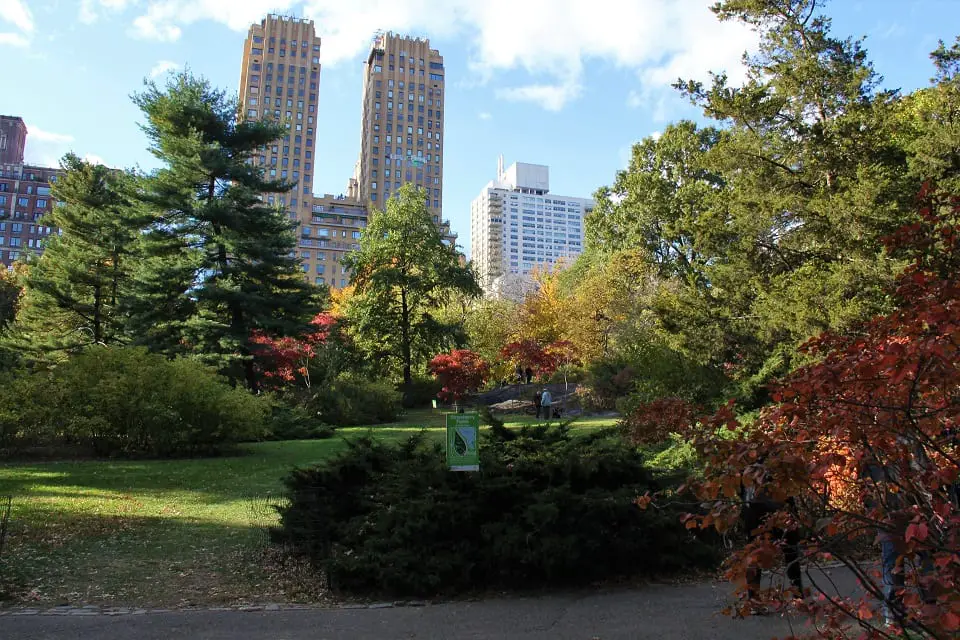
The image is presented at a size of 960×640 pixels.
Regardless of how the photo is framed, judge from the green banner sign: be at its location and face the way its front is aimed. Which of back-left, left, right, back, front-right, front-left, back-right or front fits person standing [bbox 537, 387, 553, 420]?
back

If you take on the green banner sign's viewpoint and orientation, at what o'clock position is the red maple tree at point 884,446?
The red maple tree is roughly at 11 o'clock from the green banner sign.

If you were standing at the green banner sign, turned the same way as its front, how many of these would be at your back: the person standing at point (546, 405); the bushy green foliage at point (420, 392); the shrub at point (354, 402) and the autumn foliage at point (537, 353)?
4

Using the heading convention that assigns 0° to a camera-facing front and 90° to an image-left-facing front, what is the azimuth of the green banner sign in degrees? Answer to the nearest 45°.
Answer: approximately 0°

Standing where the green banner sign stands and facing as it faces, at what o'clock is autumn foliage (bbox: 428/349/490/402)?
The autumn foliage is roughly at 6 o'clock from the green banner sign.

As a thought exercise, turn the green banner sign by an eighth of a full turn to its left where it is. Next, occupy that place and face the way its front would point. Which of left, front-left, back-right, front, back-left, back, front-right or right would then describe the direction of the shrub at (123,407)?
back

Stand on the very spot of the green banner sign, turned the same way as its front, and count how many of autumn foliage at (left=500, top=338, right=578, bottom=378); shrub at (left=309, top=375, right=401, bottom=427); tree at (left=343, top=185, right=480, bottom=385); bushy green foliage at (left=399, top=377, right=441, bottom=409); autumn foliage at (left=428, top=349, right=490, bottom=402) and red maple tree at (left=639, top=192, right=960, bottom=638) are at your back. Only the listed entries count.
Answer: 5

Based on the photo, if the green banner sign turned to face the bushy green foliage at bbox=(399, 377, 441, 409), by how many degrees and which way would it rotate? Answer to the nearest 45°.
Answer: approximately 180°

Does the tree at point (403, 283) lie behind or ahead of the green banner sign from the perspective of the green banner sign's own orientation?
behind

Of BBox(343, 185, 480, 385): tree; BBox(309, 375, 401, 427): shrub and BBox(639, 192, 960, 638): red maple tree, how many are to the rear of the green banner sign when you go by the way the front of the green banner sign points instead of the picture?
2

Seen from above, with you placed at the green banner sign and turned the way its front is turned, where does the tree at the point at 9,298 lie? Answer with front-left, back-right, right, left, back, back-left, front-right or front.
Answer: back-right

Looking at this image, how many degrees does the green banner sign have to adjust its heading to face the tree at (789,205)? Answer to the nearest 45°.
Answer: approximately 135° to its left

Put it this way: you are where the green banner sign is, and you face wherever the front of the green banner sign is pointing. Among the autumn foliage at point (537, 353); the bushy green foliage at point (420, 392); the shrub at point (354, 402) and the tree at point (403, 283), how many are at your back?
4

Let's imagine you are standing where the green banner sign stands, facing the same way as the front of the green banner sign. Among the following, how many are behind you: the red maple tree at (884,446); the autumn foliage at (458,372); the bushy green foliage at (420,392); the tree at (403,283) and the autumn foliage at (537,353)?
4
